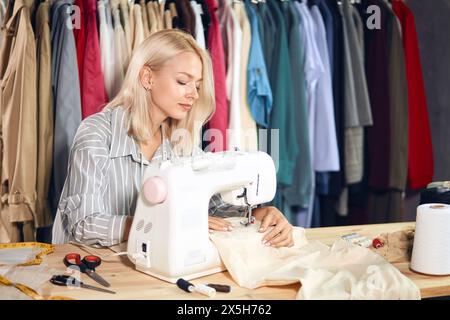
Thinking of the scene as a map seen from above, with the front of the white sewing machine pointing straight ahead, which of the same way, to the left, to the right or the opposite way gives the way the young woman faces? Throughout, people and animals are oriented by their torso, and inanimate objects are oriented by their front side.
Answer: the opposite way

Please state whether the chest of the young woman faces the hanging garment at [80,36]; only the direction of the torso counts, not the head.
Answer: no

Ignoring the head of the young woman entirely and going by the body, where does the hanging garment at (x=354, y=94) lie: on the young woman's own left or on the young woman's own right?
on the young woman's own left

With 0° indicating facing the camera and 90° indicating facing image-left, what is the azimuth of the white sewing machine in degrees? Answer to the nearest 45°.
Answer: approximately 135°

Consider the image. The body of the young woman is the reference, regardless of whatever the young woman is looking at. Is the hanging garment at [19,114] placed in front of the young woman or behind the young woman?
behind

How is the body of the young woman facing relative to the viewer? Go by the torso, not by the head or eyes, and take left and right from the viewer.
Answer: facing the viewer and to the right of the viewer

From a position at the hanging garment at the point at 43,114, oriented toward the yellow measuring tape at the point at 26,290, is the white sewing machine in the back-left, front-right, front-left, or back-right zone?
front-left

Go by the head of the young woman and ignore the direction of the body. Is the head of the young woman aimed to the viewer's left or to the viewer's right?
to the viewer's right

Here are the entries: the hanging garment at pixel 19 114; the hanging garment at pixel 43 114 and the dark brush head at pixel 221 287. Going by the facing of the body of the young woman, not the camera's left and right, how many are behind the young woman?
2

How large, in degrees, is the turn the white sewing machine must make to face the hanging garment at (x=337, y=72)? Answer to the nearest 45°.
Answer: approximately 90° to its right

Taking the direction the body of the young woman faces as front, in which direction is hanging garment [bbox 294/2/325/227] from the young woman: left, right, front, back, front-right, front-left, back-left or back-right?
left

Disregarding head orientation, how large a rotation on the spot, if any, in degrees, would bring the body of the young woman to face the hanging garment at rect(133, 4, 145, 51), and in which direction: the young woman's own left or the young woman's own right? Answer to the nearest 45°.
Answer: approximately 135° to the young woman's own left

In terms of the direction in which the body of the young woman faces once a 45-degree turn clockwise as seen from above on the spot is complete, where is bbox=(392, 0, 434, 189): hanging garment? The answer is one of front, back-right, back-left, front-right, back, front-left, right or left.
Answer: back-left

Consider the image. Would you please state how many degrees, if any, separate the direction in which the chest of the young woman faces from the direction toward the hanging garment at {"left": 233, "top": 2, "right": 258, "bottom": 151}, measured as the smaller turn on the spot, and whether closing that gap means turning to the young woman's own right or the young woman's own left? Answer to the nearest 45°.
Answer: approximately 90° to the young woman's own left

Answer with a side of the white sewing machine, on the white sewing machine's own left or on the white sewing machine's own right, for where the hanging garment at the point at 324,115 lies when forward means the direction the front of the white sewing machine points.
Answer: on the white sewing machine's own right

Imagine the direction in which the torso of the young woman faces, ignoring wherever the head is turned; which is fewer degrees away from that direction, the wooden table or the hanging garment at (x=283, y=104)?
the wooden table
